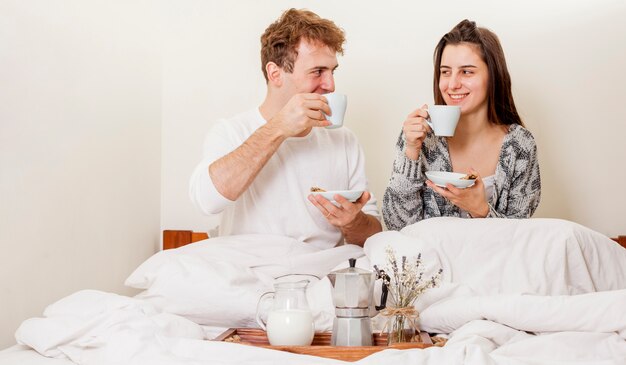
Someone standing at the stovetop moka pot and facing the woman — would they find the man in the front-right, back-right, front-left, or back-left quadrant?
front-left

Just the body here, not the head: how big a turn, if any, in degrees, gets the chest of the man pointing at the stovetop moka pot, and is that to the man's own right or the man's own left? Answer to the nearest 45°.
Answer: approximately 45° to the man's own right

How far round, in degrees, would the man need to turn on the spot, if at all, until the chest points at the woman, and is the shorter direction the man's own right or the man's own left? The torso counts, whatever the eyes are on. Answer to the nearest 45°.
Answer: approximately 45° to the man's own left

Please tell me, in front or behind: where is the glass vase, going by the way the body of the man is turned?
in front

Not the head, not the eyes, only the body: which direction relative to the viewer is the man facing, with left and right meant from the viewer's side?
facing the viewer and to the right of the viewer

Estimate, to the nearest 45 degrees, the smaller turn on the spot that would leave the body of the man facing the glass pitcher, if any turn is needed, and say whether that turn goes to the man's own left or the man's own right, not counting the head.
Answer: approximately 45° to the man's own right

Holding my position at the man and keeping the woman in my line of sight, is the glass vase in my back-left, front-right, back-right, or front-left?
front-right

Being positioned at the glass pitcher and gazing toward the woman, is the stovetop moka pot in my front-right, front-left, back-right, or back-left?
front-right

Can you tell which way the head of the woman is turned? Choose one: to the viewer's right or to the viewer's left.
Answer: to the viewer's left

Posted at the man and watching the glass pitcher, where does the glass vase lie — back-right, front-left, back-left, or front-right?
front-left

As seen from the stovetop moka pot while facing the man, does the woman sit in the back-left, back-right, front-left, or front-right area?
front-right
